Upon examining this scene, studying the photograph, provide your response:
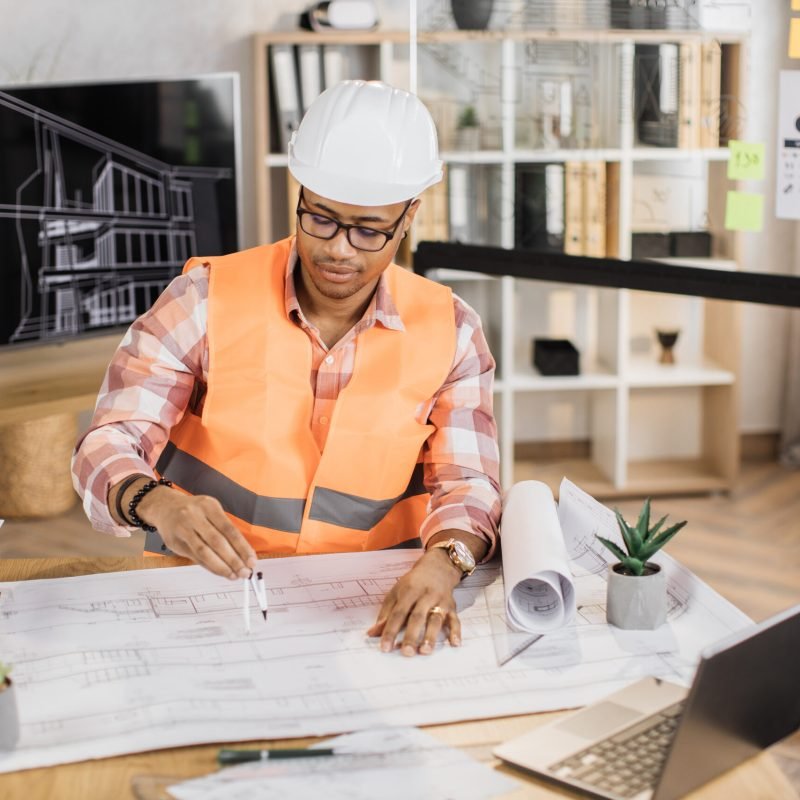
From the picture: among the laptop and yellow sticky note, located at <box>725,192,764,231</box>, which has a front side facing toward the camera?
the yellow sticky note

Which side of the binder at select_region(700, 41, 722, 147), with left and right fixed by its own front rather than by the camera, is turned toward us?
front

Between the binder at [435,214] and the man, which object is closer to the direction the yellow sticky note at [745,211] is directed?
the man

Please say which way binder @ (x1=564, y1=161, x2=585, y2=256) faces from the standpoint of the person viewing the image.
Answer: facing the viewer

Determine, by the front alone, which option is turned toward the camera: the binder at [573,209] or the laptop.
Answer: the binder

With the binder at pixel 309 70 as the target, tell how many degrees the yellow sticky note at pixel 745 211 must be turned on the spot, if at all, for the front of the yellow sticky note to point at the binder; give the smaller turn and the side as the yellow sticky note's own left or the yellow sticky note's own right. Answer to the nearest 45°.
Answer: approximately 135° to the yellow sticky note's own right

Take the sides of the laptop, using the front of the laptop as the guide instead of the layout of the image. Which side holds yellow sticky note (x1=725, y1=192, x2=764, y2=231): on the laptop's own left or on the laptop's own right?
on the laptop's own right

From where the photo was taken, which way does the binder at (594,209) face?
toward the camera

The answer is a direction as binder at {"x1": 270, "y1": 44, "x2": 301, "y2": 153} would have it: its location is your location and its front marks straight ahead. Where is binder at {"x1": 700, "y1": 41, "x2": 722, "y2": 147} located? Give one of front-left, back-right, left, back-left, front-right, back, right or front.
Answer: front-left

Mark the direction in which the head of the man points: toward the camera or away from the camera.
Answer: toward the camera
